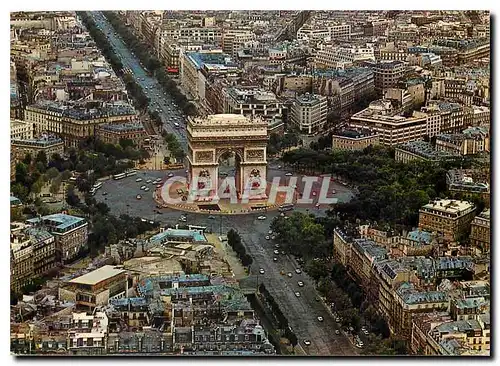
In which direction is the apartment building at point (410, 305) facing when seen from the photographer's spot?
facing the viewer and to the left of the viewer

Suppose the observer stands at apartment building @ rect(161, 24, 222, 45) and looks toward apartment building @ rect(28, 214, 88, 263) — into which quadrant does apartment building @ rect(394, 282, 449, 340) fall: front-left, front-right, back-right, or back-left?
front-left

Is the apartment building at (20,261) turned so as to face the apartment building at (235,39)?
no

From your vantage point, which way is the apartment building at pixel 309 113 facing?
toward the camera

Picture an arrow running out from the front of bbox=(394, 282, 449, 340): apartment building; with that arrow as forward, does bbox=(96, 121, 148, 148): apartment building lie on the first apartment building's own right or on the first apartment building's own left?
on the first apartment building's own right

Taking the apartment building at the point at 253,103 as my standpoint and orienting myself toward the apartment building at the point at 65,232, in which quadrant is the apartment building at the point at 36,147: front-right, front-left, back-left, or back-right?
front-right

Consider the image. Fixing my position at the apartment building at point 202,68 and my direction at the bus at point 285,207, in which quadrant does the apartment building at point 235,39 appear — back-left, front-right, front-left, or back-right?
back-left

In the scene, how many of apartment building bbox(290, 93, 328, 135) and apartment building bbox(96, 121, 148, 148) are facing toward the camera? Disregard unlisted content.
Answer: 2

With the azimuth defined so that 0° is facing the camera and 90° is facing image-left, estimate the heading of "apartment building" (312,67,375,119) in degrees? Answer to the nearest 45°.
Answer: approximately 315°

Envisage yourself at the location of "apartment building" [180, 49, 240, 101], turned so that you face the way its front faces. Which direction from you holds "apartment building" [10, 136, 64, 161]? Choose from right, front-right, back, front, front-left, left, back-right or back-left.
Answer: front

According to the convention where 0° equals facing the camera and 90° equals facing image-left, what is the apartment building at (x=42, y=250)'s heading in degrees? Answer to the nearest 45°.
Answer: approximately 315°

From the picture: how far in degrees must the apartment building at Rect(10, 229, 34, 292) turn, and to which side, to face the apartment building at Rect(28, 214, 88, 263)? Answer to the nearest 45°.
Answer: approximately 90° to its left
